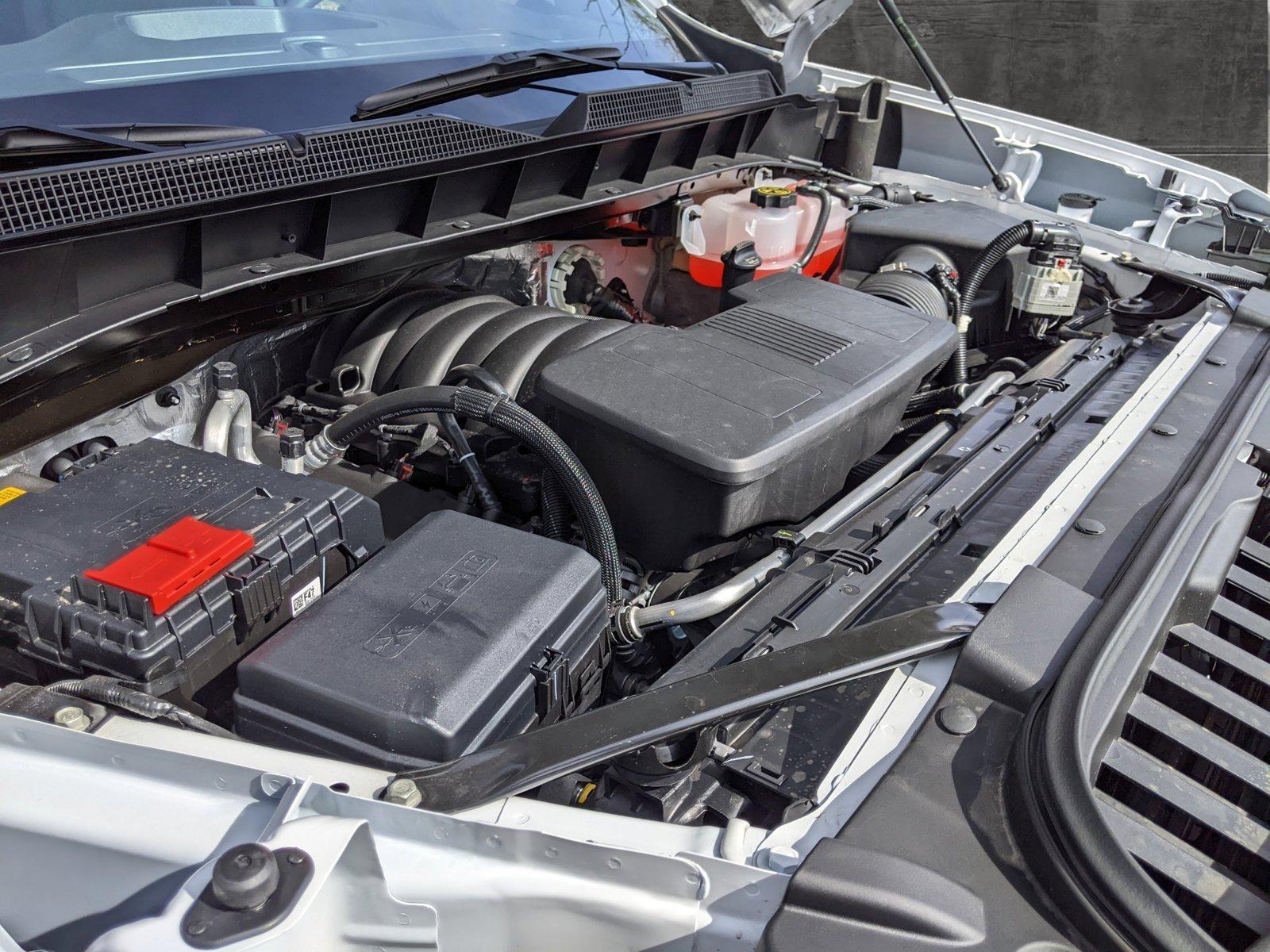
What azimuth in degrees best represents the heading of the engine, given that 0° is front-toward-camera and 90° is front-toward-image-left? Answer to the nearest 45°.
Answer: approximately 315°
